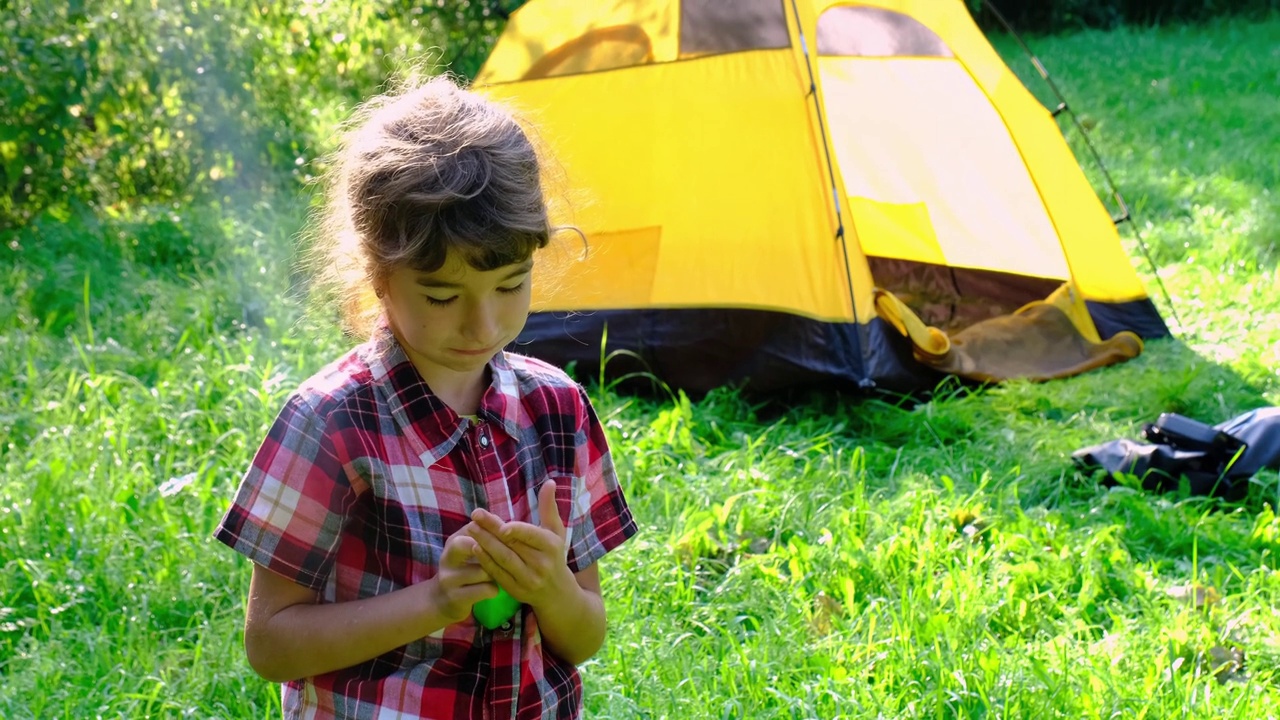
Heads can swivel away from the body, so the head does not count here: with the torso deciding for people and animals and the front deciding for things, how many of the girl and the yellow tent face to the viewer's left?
0

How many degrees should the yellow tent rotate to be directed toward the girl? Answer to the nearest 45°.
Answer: approximately 45° to its right

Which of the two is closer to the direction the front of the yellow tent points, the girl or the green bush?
the girl

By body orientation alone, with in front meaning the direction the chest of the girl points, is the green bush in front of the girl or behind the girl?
behind

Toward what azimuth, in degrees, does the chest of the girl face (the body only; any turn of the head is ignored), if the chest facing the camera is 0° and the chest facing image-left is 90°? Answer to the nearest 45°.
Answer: approximately 315°
